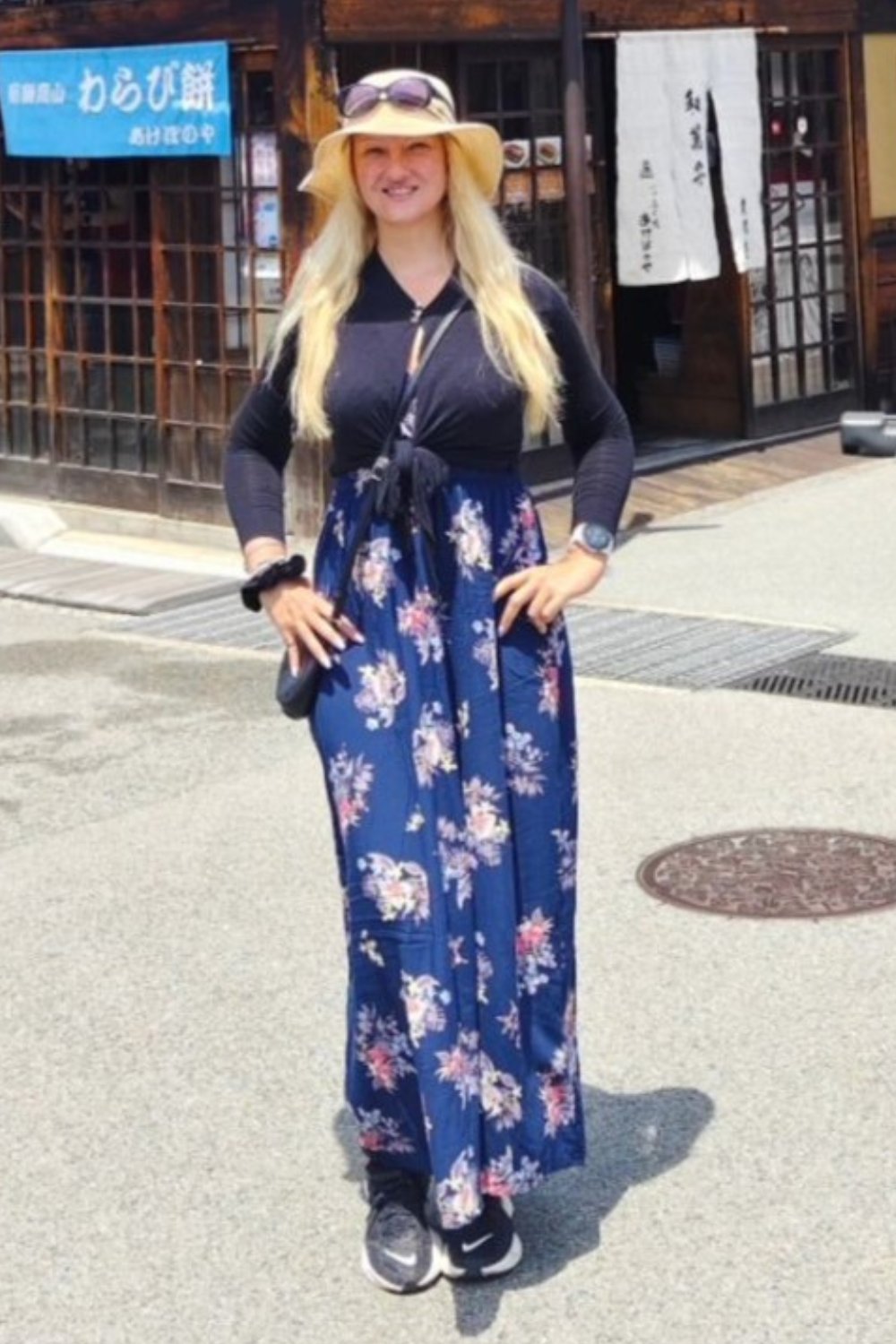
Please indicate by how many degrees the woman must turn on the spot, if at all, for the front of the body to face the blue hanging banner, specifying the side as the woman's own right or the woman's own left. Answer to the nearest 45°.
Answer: approximately 180°

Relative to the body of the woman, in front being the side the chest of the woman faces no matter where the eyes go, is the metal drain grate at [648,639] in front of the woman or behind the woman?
behind

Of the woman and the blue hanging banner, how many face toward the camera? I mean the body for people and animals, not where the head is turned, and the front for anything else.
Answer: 2

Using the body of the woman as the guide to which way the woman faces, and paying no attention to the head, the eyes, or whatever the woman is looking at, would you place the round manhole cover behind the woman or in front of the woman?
behind

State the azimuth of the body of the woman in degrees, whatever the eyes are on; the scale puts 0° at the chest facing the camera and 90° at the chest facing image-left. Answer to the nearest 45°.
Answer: approximately 0°

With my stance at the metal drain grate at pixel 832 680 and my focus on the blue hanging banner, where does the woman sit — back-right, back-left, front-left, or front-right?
back-left
